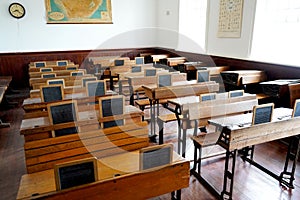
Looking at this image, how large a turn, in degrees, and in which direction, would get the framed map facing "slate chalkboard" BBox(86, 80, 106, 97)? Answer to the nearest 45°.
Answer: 0° — it already faces it

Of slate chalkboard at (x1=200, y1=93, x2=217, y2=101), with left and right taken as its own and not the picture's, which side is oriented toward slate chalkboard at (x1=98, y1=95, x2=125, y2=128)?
right

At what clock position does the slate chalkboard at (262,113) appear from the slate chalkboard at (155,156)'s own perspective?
the slate chalkboard at (262,113) is roughly at 8 o'clock from the slate chalkboard at (155,156).

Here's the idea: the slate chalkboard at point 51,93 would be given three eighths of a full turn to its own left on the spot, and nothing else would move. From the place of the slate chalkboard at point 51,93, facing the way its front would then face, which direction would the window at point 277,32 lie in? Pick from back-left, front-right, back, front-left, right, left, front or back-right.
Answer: front-right
